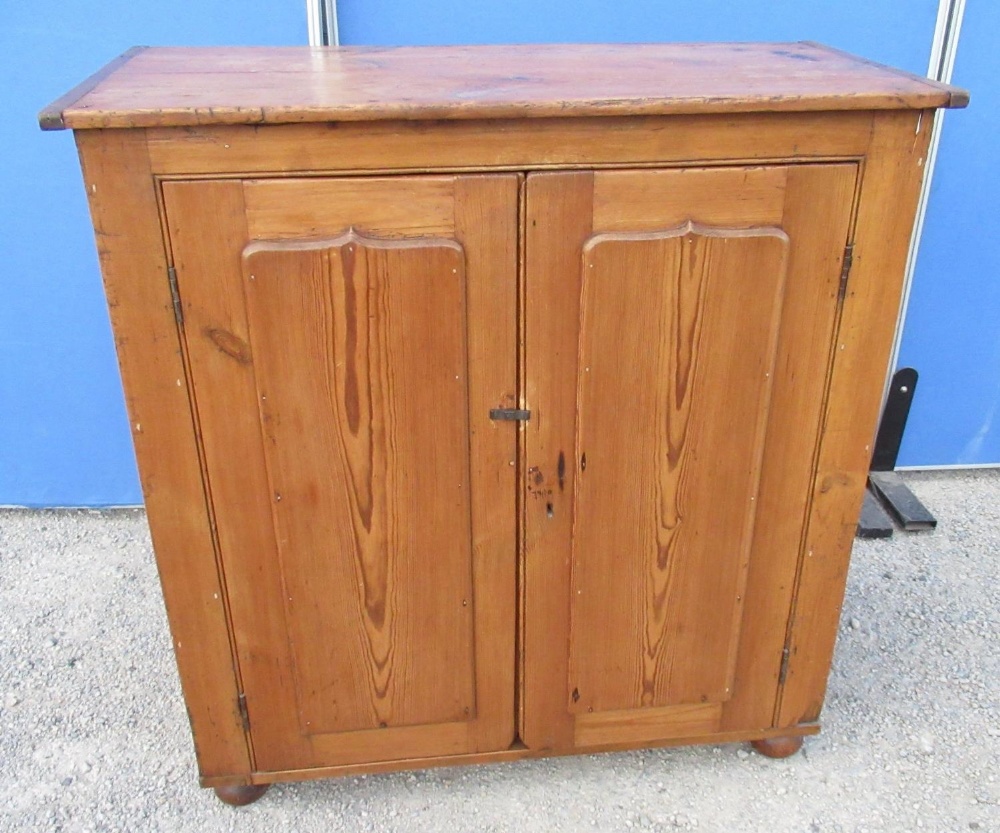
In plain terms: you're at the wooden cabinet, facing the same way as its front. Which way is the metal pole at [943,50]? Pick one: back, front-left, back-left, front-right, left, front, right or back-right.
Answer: back-left

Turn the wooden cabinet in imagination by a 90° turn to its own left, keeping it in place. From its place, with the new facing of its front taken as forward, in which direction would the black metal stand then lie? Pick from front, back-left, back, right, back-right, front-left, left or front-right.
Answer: front-left

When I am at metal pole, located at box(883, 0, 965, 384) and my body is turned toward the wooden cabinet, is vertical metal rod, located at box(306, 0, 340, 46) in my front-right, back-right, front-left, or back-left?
front-right

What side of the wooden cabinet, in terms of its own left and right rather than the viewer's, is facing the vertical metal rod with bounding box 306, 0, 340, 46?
back

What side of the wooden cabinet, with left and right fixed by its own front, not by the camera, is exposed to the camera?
front
